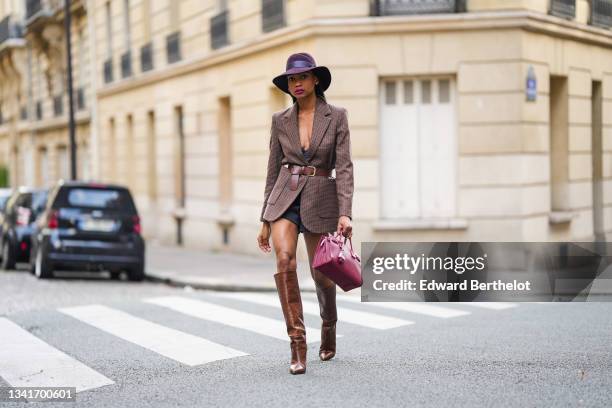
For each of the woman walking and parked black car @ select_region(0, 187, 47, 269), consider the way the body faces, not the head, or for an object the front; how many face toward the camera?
1

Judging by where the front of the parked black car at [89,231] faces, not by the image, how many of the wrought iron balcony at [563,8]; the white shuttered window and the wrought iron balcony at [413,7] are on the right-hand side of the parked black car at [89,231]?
3

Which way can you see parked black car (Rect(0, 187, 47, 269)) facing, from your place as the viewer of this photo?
facing away from the viewer

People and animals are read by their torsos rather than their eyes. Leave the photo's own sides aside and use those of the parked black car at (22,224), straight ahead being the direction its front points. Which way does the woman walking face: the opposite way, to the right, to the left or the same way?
the opposite way

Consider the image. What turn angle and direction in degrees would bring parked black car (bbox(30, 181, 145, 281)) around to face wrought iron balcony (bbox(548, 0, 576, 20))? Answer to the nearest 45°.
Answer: approximately 90° to its right

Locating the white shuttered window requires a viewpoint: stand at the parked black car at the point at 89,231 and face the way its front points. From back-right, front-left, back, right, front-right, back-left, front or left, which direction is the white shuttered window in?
right

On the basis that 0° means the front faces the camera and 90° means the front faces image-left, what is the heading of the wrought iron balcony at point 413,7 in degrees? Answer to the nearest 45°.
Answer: approximately 0°

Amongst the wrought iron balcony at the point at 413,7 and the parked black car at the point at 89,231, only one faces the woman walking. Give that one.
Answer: the wrought iron balcony

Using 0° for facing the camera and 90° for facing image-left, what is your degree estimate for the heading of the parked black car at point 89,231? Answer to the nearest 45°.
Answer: approximately 180°
